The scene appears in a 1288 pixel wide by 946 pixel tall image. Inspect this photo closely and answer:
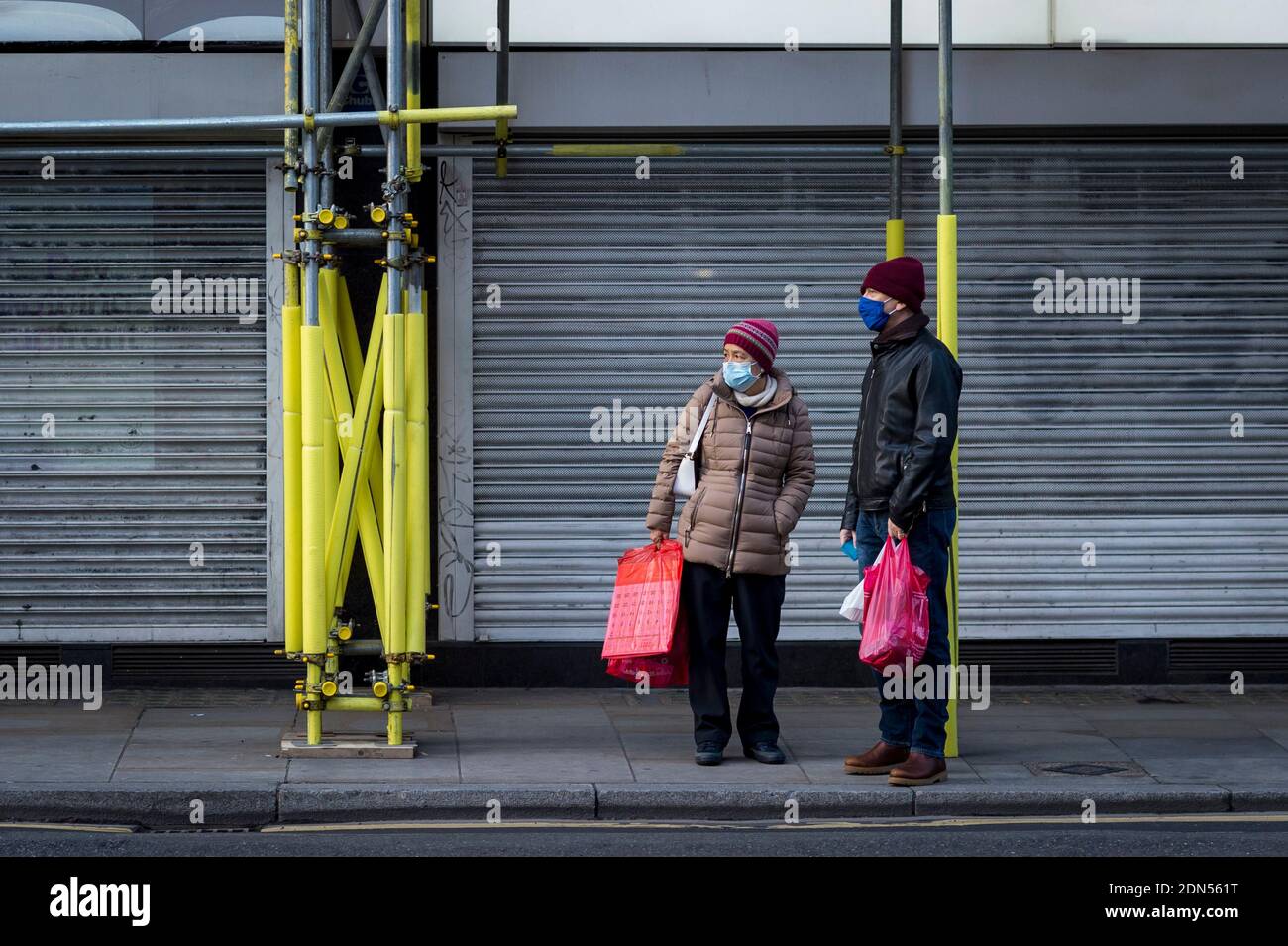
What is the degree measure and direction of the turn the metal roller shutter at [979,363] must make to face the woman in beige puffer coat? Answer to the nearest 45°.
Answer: approximately 45° to its right

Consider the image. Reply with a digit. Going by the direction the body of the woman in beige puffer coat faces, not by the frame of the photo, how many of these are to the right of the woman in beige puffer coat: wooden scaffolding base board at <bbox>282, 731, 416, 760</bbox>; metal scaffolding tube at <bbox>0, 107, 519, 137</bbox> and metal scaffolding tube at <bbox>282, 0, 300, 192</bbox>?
3

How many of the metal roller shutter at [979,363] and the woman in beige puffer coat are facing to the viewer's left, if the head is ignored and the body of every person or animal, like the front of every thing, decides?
0

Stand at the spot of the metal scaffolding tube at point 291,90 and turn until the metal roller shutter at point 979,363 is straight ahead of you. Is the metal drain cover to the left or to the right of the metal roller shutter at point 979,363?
right

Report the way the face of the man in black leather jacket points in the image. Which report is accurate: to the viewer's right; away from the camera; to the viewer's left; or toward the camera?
to the viewer's left

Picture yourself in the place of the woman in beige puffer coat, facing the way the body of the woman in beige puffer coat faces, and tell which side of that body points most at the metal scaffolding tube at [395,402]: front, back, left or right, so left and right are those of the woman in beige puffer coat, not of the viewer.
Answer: right

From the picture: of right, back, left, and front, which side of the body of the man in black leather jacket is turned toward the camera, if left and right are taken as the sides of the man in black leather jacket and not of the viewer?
left

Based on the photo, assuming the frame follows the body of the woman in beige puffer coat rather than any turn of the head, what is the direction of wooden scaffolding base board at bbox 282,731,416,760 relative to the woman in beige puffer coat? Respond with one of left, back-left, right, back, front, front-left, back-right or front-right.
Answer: right

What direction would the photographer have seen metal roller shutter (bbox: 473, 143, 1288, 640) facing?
facing the viewer

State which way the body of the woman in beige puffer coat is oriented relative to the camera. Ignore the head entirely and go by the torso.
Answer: toward the camera

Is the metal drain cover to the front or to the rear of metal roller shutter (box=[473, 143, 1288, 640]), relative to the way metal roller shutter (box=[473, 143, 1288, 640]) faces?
to the front
